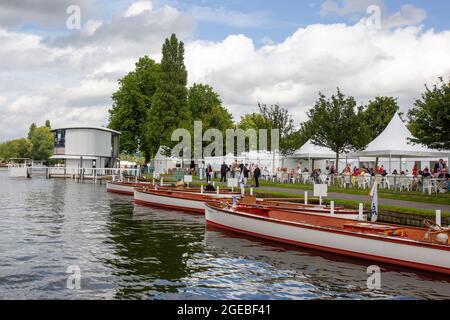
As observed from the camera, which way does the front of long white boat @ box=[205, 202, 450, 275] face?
facing away from the viewer and to the left of the viewer

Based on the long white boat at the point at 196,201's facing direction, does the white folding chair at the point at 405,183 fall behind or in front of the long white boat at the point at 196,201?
behind

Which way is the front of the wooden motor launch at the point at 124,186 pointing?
to the viewer's left

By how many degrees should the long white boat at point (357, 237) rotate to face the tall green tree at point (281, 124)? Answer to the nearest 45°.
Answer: approximately 45° to its right

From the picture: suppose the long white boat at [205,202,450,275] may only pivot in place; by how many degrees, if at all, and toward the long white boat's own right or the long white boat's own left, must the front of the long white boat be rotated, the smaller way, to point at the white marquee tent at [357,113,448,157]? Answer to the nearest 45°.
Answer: approximately 45° to the long white boat's own right

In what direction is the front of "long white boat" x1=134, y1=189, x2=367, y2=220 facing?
to the viewer's left

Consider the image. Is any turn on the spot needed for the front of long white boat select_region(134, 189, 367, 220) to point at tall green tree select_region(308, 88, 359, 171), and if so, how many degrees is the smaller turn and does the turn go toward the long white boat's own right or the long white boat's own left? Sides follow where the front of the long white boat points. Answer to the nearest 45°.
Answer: approximately 135° to the long white boat's own right

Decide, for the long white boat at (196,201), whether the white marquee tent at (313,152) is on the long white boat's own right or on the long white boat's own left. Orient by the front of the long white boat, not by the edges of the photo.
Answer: on the long white boat's own right

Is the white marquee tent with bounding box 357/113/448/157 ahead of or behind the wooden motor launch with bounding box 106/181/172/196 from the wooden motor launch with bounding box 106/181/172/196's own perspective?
behind

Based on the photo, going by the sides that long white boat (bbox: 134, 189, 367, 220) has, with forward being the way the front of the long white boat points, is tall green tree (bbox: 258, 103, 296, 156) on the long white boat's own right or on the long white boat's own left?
on the long white boat's own right

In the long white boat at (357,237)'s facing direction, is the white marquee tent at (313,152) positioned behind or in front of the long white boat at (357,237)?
in front
